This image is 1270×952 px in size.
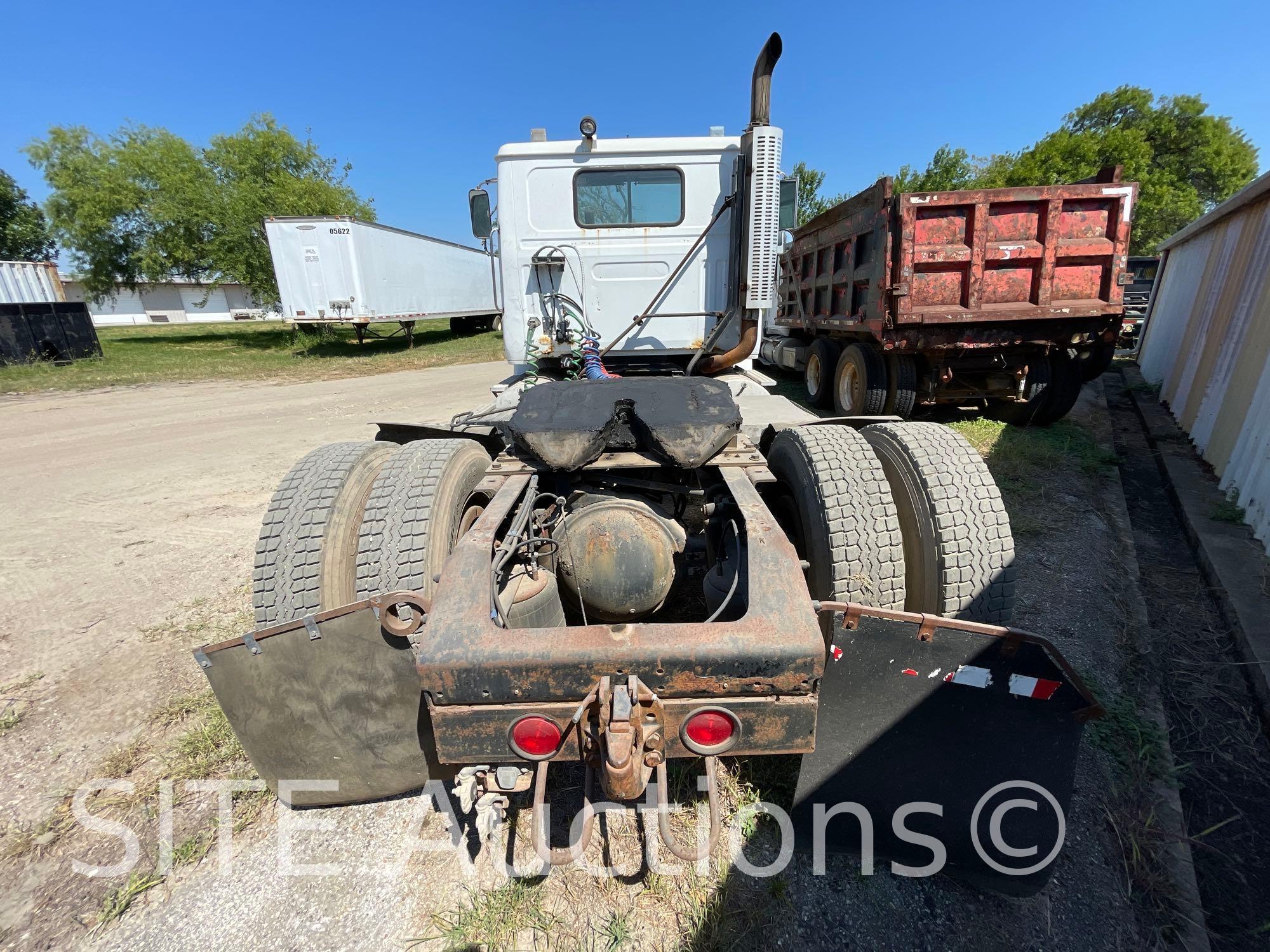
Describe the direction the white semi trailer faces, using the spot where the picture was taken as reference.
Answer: facing the viewer and to the left of the viewer

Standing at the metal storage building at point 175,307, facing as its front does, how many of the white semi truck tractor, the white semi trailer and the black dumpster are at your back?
0

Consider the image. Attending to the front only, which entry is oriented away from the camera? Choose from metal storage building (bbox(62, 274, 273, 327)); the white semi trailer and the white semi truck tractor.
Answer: the white semi truck tractor

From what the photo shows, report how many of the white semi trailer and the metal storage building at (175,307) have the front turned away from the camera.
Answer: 0

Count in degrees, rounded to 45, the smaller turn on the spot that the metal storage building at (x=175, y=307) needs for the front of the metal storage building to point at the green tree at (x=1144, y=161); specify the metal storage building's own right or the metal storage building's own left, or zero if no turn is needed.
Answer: approximately 45° to the metal storage building's own left

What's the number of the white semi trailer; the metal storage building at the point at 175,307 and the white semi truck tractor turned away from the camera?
1

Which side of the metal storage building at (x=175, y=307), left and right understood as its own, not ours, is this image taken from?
front

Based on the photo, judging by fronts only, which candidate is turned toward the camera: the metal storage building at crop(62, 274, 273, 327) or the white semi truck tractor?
the metal storage building

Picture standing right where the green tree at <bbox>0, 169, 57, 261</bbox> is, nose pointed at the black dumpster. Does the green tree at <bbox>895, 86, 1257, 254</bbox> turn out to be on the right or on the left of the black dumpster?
left

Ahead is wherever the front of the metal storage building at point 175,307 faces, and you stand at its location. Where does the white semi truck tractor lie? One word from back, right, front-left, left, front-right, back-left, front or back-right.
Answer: front

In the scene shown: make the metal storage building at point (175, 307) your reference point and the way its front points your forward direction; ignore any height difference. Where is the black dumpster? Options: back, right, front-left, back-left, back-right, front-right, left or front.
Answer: front

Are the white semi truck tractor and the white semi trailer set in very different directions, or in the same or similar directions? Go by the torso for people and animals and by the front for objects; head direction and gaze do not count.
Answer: very different directions

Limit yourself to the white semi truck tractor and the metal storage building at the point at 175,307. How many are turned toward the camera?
1

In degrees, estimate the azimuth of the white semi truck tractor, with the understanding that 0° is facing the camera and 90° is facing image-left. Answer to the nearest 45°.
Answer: approximately 180°
